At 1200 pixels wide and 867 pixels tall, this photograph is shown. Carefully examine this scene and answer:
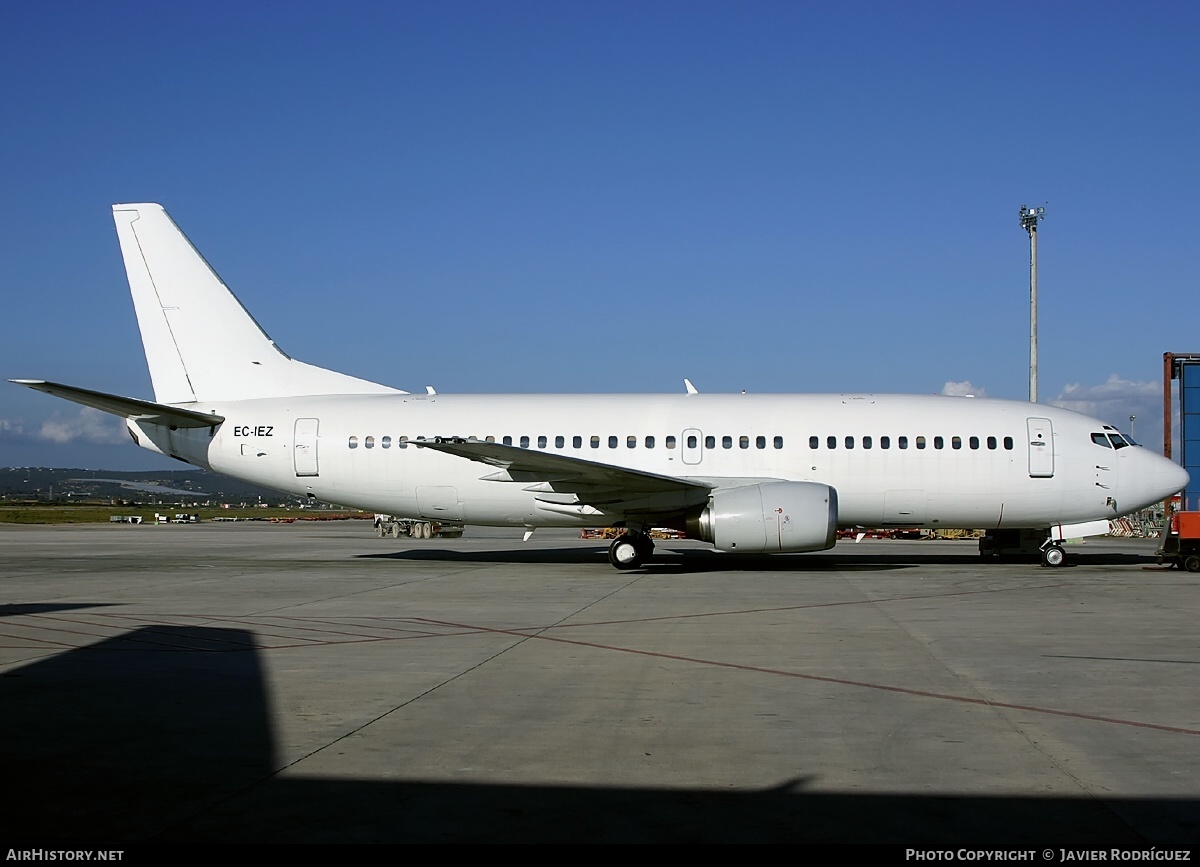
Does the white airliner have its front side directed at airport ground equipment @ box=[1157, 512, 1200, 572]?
yes

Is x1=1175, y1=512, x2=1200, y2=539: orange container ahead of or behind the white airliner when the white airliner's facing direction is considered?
ahead

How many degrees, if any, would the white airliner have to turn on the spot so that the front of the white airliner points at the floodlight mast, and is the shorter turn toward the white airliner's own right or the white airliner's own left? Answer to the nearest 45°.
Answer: approximately 45° to the white airliner's own left

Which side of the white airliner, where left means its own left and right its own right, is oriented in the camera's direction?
right

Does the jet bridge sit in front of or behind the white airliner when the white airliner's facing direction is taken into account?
in front

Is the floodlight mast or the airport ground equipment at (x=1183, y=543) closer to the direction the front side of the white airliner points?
the airport ground equipment
